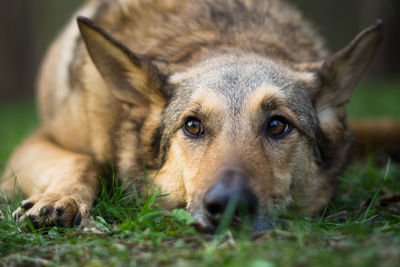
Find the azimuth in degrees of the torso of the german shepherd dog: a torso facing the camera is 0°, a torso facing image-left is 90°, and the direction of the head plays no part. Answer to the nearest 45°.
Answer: approximately 0°
